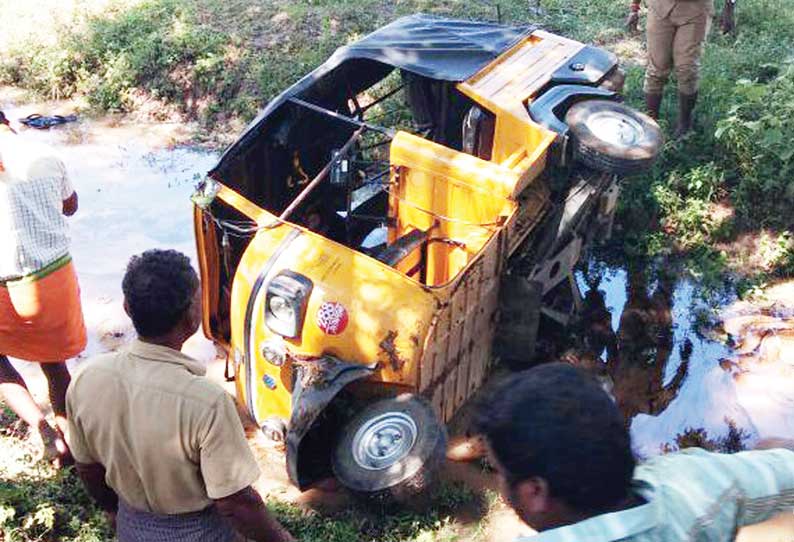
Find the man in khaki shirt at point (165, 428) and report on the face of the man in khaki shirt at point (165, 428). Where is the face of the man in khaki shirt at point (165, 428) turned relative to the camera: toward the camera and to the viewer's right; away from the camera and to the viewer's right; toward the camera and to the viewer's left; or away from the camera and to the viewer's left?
away from the camera and to the viewer's right

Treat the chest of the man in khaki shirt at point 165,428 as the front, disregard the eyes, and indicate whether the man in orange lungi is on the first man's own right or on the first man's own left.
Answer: on the first man's own left

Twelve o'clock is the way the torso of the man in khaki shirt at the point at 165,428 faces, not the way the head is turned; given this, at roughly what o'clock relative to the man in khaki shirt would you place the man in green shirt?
The man in green shirt is roughly at 3 o'clock from the man in khaki shirt.

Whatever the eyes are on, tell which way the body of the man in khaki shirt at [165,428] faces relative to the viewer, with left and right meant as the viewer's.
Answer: facing away from the viewer and to the right of the viewer

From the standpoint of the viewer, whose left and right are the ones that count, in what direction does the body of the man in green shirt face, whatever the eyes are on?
facing away from the viewer and to the left of the viewer

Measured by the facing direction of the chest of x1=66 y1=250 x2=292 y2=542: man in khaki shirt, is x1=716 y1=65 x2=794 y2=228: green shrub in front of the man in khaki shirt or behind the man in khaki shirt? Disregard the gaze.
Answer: in front

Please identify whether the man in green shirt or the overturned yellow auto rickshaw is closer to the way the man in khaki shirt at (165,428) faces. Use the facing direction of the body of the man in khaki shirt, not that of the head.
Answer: the overturned yellow auto rickshaw

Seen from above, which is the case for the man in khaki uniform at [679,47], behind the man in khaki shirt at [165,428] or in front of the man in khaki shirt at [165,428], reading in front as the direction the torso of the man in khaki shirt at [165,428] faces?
in front

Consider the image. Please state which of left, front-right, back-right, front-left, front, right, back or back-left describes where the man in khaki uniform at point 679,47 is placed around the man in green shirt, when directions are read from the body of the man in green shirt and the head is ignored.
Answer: front-right

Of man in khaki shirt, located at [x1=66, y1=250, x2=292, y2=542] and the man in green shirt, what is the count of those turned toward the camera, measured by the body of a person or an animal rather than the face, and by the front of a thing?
0

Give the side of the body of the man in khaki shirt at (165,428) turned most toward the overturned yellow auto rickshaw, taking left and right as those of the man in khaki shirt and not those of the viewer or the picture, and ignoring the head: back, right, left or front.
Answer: front

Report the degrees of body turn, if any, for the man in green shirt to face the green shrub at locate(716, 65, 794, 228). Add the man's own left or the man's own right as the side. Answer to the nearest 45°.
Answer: approximately 45° to the man's own right
